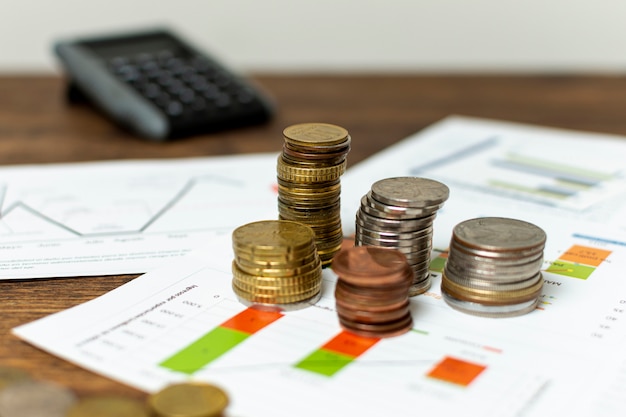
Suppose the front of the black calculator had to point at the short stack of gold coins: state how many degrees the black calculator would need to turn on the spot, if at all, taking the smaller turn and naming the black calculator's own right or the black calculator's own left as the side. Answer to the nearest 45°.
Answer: approximately 45° to the black calculator's own right

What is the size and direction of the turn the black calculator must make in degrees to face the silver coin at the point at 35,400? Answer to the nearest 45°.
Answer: approximately 45° to its right

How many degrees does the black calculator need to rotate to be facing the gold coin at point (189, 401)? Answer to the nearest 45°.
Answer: approximately 45° to its right

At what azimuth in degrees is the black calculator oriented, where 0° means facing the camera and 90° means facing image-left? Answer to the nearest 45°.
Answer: approximately 315°
